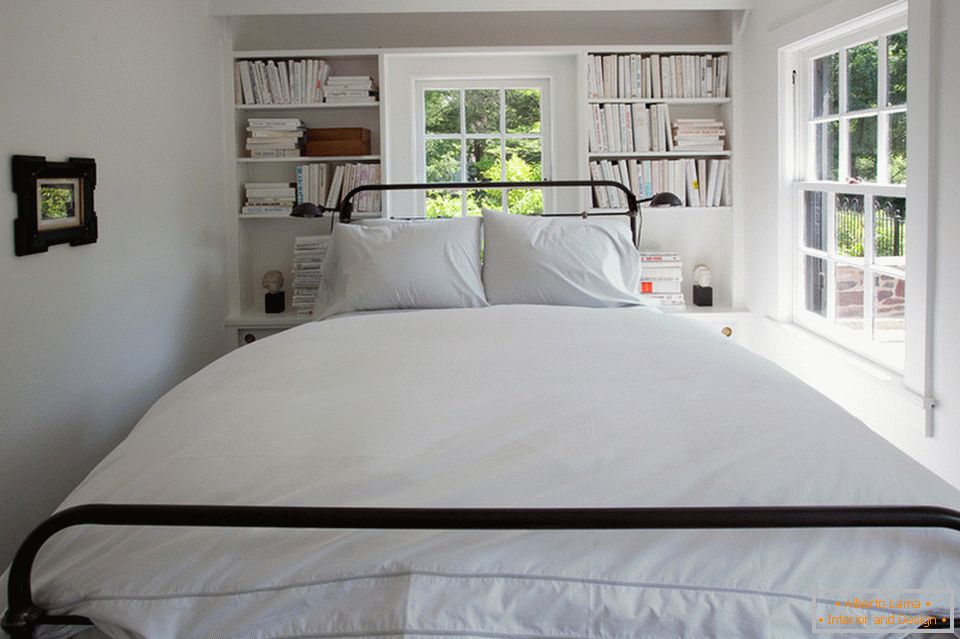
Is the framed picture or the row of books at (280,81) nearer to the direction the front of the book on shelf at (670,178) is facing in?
the framed picture

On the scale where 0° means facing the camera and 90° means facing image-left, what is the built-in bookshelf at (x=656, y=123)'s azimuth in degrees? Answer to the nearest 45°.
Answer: approximately 0°

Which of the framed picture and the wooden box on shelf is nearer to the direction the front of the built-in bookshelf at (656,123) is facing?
the framed picture

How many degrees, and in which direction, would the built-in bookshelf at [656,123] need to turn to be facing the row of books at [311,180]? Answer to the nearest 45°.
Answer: approximately 90° to its right

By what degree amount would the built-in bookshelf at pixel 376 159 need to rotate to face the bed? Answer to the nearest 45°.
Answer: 0° — it already faces it

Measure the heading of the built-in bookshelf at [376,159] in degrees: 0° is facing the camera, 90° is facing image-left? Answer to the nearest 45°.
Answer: approximately 0°

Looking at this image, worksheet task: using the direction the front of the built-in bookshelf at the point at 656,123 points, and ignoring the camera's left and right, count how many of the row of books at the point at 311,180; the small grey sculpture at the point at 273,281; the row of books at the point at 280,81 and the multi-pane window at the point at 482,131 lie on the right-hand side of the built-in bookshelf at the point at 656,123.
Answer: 4

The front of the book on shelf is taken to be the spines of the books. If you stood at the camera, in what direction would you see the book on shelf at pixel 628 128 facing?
facing the viewer

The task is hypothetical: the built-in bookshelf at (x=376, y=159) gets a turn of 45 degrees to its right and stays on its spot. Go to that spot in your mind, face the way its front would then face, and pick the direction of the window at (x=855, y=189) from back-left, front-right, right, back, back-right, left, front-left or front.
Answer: left

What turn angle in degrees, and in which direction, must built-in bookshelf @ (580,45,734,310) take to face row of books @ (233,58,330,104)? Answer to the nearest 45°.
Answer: approximately 90° to its right

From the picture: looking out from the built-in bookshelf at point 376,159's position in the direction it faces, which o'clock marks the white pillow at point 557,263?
The white pillow is roughly at 11 o'clock from the built-in bookshelf.
